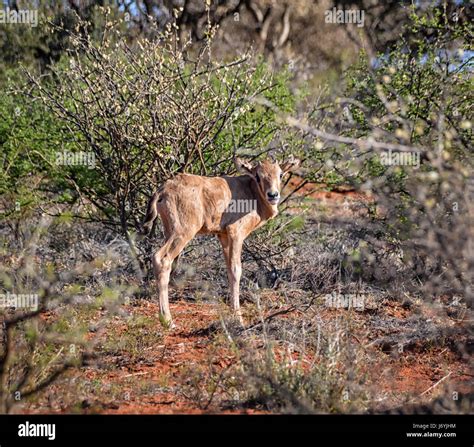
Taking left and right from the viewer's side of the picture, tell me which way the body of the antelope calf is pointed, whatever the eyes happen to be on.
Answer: facing to the right of the viewer
